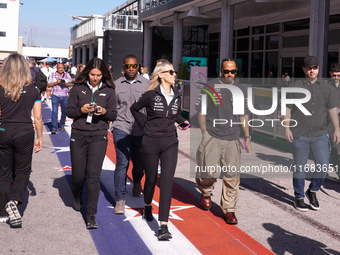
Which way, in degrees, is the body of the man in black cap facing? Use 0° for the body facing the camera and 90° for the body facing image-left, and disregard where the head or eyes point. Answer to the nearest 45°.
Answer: approximately 0°

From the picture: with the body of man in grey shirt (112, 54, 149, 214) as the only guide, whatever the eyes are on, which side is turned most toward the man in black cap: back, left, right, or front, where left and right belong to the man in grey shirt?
left

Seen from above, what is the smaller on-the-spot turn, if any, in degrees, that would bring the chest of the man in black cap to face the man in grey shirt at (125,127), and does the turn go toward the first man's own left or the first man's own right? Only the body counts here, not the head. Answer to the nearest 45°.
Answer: approximately 90° to the first man's own right
